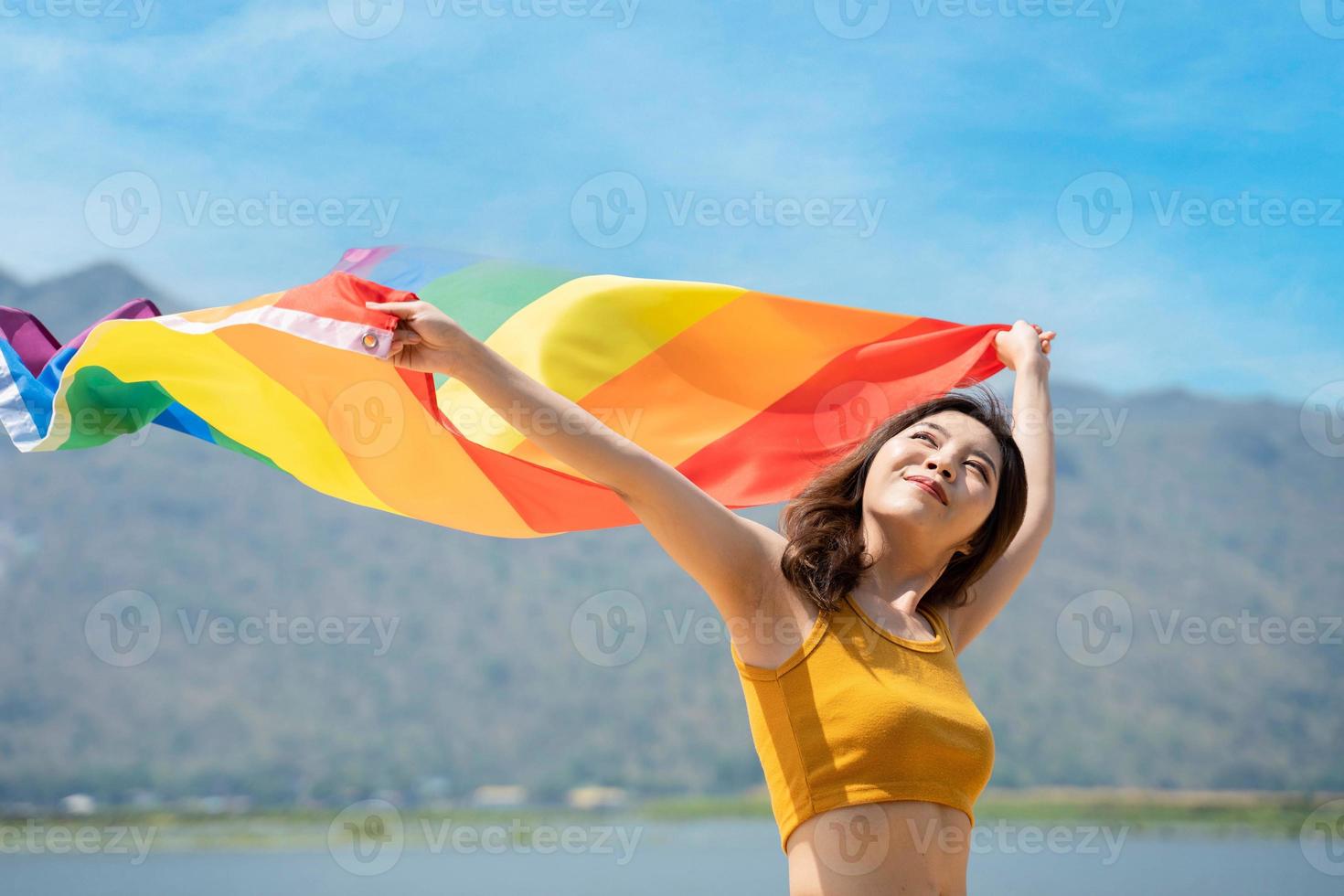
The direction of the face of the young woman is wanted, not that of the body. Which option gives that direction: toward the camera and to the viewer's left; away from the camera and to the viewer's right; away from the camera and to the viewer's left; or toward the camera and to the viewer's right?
toward the camera and to the viewer's right

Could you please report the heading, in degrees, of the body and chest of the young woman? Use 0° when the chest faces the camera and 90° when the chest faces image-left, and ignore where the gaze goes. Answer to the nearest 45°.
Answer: approximately 315°
